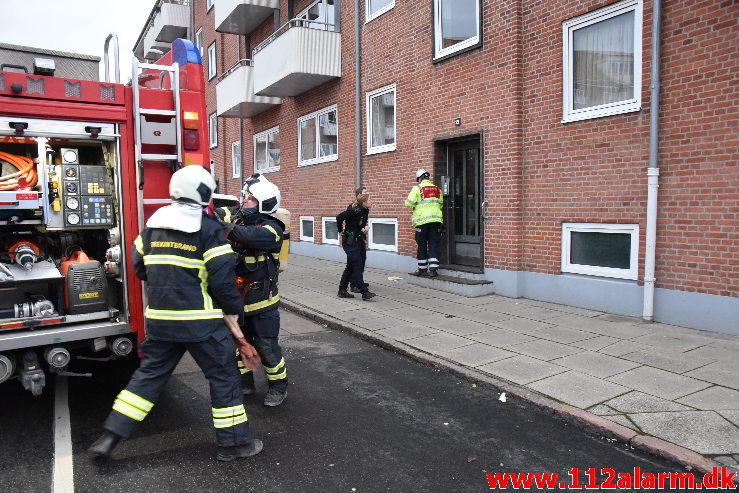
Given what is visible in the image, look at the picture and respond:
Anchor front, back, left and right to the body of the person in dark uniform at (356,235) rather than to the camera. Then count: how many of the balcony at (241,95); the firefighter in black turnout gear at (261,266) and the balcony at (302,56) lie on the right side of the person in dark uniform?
1

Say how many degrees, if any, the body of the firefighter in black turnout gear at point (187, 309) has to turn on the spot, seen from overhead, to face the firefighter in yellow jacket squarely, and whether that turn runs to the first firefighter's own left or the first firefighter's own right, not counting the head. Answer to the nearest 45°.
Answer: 0° — they already face them

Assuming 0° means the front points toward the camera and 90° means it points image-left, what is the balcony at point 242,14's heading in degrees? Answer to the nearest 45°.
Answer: approximately 45°

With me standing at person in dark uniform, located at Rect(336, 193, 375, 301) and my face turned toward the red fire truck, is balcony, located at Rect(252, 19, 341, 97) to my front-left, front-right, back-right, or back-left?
back-right

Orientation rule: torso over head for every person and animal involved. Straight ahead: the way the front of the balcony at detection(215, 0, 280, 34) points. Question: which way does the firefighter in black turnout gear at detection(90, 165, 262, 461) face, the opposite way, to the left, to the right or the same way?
the opposite way

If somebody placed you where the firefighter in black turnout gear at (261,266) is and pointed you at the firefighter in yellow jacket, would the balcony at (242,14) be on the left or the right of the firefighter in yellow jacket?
left

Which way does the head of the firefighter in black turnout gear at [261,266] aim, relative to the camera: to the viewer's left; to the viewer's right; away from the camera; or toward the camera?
to the viewer's left
